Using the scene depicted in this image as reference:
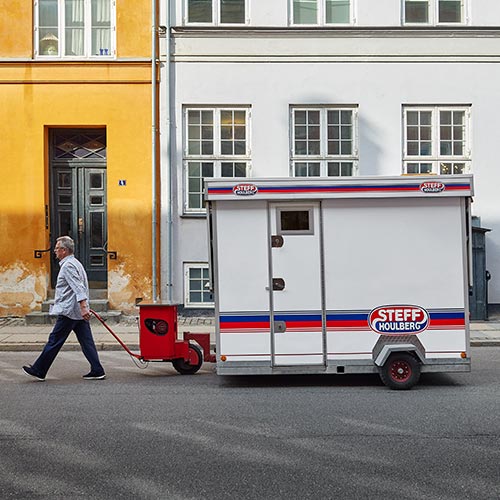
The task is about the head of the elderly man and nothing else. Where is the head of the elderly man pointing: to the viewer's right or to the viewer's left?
to the viewer's left

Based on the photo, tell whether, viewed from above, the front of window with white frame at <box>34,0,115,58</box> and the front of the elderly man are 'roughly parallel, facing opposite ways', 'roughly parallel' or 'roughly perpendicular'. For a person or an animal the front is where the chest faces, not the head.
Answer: roughly perpendicular

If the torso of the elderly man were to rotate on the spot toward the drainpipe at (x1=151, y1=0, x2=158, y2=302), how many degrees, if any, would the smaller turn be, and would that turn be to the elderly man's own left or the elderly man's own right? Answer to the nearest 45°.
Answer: approximately 90° to the elderly man's own right

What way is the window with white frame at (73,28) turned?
toward the camera

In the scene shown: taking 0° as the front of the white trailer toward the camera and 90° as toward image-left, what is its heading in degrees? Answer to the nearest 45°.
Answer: approximately 90°

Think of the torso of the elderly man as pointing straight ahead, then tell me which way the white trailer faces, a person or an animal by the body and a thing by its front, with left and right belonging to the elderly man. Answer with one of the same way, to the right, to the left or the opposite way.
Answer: the same way

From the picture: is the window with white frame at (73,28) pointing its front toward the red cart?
yes

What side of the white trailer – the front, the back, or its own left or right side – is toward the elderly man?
front

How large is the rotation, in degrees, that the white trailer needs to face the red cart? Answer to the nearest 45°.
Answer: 0° — it already faces it

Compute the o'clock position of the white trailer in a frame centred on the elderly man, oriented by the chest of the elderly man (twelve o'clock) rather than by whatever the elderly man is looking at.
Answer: The white trailer is roughly at 7 o'clock from the elderly man.

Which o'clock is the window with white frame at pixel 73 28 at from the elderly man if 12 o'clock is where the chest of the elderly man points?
The window with white frame is roughly at 3 o'clock from the elderly man.

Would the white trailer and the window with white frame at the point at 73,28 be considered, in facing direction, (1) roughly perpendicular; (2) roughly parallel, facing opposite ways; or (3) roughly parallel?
roughly perpendicular

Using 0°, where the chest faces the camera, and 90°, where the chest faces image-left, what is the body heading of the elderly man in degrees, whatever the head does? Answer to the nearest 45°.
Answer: approximately 90°

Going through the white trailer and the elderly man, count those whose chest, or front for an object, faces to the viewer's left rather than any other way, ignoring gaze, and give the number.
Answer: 2
